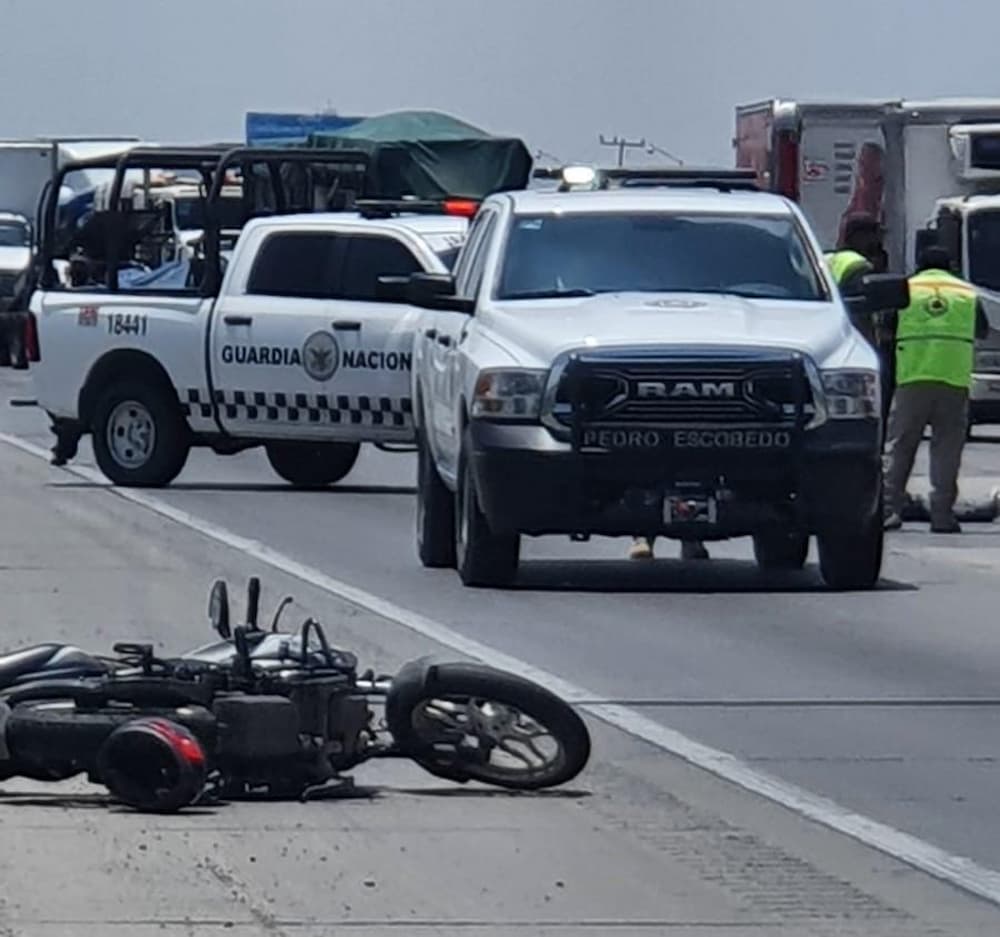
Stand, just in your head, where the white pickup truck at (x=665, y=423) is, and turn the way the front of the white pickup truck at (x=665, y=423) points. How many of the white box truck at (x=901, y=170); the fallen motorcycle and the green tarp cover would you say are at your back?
2

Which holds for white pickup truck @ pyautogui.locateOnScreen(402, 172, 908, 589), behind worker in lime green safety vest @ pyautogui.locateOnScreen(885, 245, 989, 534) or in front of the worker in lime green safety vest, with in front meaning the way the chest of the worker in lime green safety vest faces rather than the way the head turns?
behind

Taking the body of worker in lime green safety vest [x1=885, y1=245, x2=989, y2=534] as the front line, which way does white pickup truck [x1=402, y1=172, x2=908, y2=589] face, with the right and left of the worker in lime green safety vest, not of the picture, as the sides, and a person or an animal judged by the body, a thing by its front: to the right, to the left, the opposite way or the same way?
the opposite way

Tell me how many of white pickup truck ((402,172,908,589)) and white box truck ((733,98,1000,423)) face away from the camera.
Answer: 0

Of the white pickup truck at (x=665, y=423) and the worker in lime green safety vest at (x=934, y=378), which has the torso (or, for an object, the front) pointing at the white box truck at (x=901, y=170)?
the worker in lime green safety vest

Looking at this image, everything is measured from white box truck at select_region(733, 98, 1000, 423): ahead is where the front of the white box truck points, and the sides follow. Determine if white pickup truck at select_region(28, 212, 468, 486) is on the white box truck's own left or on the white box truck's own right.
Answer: on the white box truck's own right

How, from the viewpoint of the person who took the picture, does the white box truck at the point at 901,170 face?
facing the viewer and to the right of the viewer

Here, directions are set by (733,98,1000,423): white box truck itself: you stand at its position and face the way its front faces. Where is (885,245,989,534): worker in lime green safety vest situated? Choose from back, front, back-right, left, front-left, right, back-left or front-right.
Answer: front-right

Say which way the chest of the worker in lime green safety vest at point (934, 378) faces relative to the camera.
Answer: away from the camera

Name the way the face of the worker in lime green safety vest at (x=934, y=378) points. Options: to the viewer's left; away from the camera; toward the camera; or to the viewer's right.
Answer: away from the camera

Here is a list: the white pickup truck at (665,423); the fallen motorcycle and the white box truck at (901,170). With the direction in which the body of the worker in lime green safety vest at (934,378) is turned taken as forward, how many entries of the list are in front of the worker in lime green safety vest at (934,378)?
1

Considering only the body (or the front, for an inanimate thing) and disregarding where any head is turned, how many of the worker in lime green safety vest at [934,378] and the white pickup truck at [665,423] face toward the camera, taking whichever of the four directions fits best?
1

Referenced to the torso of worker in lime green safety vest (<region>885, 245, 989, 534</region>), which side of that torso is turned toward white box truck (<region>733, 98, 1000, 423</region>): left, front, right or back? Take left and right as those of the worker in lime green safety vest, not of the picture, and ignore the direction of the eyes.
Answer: front
